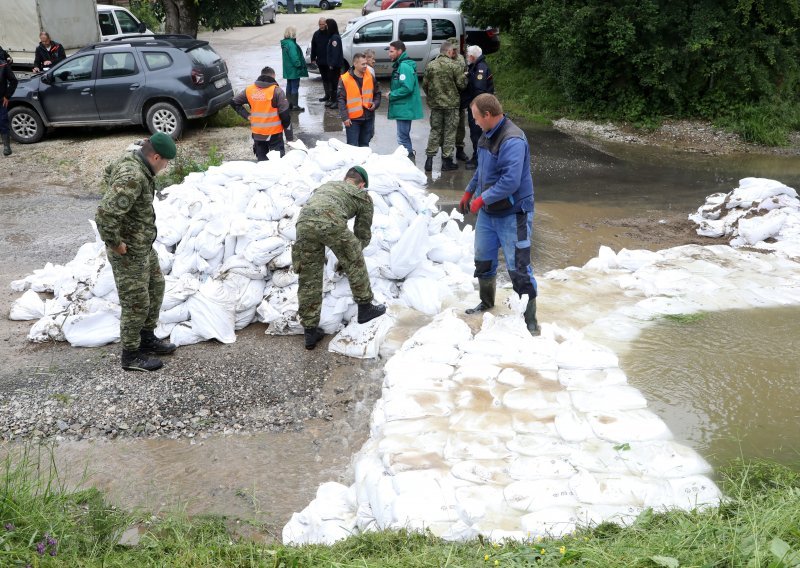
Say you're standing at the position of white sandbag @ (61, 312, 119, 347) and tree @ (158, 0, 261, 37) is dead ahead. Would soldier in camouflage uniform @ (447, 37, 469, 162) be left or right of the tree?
right

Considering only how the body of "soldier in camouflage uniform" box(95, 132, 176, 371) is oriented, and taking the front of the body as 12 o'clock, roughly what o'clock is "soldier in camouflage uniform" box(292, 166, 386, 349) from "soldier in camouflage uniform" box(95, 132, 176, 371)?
"soldier in camouflage uniform" box(292, 166, 386, 349) is roughly at 12 o'clock from "soldier in camouflage uniform" box(95, 132, 176, 371).

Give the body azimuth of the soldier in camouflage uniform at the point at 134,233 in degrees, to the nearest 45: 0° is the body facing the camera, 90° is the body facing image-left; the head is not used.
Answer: approximately 270°

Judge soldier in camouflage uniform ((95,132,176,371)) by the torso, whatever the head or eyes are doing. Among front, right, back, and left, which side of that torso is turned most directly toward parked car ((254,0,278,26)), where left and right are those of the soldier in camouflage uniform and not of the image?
left

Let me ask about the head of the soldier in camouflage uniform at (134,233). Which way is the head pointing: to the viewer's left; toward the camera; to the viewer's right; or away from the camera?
to the viewer's right

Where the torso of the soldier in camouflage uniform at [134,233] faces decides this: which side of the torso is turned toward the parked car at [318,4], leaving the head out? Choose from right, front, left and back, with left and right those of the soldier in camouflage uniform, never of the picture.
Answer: left

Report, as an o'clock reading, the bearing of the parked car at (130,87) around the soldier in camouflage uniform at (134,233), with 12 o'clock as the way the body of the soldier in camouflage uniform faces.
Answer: The parked car is roughly at 9 o'clock from the soldier in camouflage uniform.

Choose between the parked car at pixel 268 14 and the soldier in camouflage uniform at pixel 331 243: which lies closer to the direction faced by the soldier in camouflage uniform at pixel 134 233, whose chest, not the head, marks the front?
the soldier in camouflage uniform

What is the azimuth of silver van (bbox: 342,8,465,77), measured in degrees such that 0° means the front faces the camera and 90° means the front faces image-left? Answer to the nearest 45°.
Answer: approximately 90°

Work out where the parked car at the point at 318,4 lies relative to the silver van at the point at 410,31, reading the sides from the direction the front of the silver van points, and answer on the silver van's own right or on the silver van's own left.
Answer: on the silver van's own right
